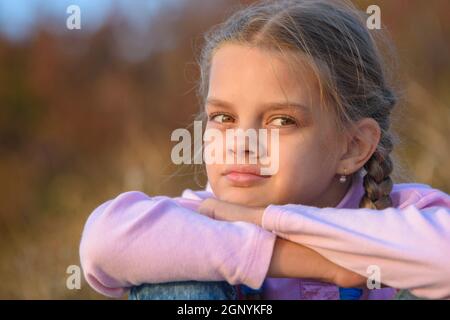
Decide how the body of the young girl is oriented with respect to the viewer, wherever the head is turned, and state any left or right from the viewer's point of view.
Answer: facing the viewer and to the left of the viewer

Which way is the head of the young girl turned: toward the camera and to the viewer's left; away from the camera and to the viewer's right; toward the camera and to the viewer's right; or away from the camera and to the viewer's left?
toward the camera and to the viewer's left
